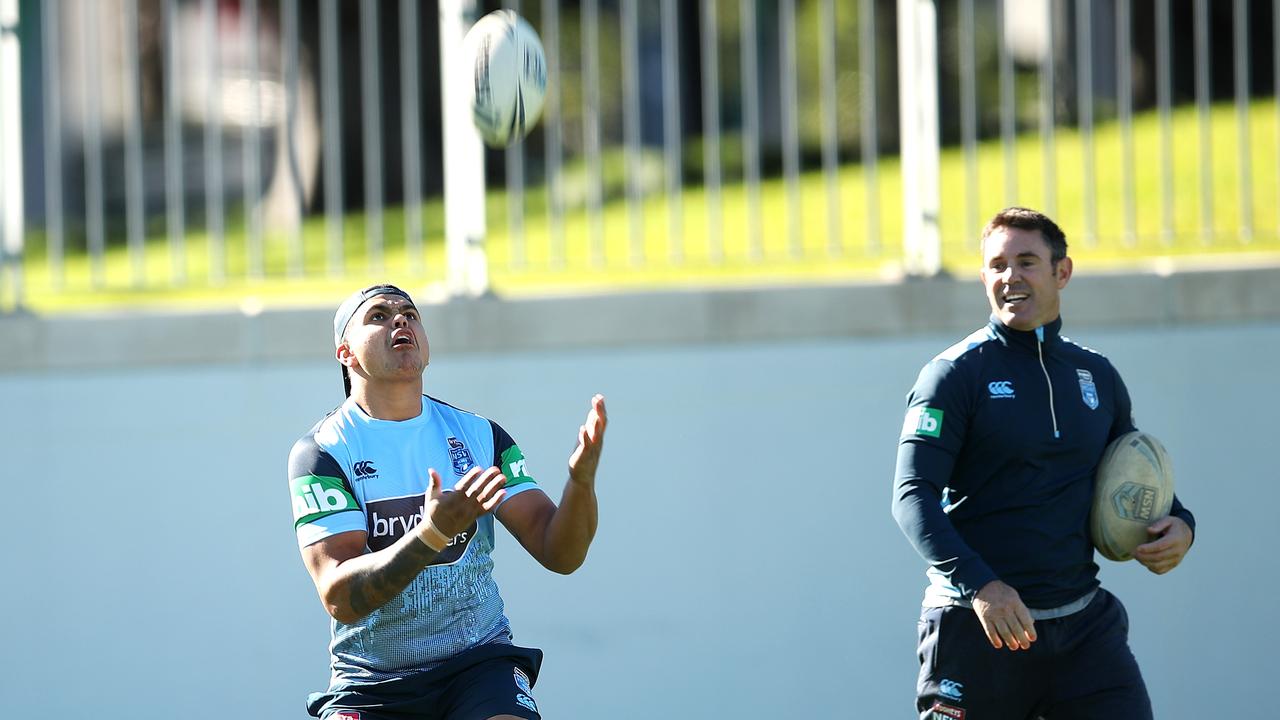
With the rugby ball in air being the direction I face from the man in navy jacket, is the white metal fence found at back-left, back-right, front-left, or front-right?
front-right

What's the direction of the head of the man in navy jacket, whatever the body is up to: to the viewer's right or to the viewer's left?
to the viewer's left

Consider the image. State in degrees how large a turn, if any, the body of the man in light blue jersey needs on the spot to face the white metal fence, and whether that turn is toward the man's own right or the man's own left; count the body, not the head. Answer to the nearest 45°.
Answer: approximately 135° to the man's own left

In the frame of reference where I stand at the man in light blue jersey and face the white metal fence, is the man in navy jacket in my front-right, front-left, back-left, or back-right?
front-right

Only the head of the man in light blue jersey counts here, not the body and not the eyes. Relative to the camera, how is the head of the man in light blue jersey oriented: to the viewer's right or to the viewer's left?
to the viewer's right

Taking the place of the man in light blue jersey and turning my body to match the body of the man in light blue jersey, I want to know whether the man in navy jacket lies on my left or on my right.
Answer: on my left

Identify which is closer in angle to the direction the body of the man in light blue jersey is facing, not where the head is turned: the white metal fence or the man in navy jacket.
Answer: the man in navy jacket

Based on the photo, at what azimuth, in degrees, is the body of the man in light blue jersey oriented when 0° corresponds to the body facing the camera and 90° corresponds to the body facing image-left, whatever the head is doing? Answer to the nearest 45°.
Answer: approximately 315°
